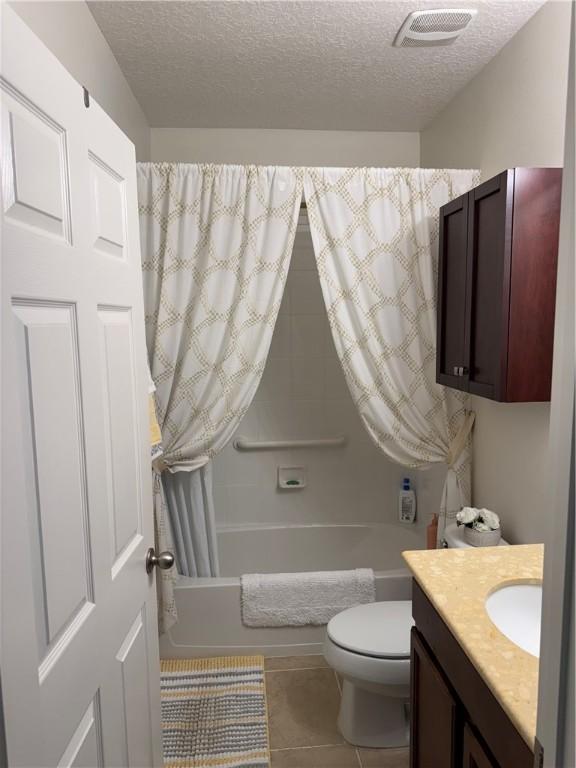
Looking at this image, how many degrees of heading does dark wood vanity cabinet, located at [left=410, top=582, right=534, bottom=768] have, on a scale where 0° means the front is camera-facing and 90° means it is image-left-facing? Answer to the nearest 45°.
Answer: approximately 90°

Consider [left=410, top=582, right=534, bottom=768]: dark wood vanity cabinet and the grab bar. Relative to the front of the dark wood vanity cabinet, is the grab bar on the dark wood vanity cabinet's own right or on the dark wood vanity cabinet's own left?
on the dark wood vanity cabinet's own right

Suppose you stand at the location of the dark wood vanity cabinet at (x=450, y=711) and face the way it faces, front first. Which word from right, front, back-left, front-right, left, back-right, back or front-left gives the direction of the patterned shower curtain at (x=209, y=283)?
front-right

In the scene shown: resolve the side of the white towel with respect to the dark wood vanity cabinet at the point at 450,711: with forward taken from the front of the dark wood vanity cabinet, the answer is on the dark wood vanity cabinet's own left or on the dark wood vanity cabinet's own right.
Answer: on the dark wood vanity cabinet's own right

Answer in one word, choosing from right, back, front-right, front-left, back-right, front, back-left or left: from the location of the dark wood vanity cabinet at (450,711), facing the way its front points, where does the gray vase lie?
right

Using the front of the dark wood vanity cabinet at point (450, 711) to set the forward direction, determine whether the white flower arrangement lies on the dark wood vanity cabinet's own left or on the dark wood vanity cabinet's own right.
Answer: on the dark wood vanity cabinet's own right
